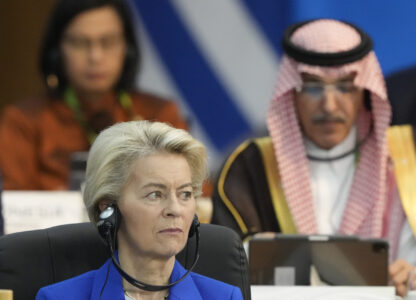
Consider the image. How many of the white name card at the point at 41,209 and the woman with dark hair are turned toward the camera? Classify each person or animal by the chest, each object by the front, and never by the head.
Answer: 2

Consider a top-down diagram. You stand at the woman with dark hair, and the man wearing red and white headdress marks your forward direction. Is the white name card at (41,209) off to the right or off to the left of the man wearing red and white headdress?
right

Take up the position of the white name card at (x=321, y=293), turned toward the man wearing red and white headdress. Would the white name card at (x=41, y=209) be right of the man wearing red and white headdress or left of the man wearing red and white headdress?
left

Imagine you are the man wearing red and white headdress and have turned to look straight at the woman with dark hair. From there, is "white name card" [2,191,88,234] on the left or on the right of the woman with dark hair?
left

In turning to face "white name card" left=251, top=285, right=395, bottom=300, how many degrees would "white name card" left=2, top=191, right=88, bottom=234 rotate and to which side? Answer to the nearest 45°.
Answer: approximately 45° to its left

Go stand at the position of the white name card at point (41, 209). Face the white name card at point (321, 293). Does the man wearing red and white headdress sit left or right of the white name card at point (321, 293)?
left

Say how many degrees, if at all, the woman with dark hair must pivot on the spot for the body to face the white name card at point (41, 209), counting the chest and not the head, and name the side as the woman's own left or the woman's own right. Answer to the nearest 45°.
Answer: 0° — they already face it

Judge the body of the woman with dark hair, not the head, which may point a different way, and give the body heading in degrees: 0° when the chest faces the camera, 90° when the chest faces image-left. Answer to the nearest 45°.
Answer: approximately 0°

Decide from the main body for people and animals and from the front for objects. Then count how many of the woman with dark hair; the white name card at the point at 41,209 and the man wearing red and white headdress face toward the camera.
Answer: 3

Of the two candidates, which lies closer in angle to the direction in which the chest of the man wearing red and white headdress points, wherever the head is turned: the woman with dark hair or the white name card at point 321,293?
the white name card

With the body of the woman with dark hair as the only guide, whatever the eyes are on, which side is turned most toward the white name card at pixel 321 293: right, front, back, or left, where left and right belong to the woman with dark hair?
front

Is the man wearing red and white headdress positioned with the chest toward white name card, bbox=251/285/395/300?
yes

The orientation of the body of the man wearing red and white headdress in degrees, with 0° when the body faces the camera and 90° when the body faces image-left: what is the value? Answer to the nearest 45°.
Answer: approximately 0°

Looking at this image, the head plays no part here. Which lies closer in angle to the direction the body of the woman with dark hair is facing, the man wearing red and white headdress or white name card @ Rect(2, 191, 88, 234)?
the white name card
